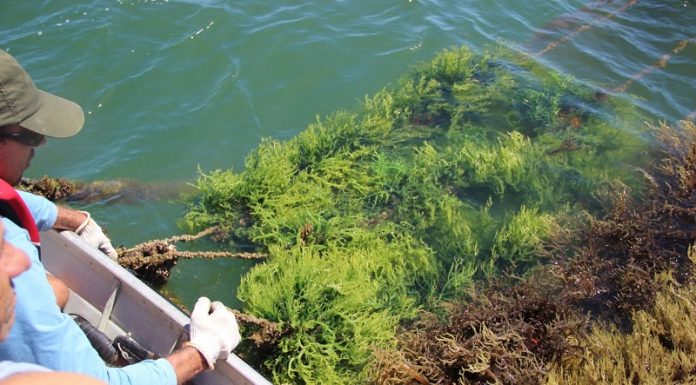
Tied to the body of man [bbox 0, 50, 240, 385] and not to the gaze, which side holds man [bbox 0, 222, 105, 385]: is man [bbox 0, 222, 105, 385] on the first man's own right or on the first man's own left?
on the first man's own right

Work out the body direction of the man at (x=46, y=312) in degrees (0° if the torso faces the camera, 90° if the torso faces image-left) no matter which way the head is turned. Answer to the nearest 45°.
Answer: approximately 270°

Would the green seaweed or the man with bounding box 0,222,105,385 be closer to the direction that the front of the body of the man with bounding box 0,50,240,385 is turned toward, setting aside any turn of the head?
the green seaweed

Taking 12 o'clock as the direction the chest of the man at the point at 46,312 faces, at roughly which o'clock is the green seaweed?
The green seaweed is roughly at 11 o'clock from the man.

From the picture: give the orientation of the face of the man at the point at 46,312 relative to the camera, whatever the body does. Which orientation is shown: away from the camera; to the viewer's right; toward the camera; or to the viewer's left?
to the viewer's right

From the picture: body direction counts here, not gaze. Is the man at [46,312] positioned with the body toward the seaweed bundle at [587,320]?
yes

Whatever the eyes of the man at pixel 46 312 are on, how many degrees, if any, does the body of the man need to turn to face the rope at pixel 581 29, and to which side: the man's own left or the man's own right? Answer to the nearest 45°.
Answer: approximately 45° to the man's own left
